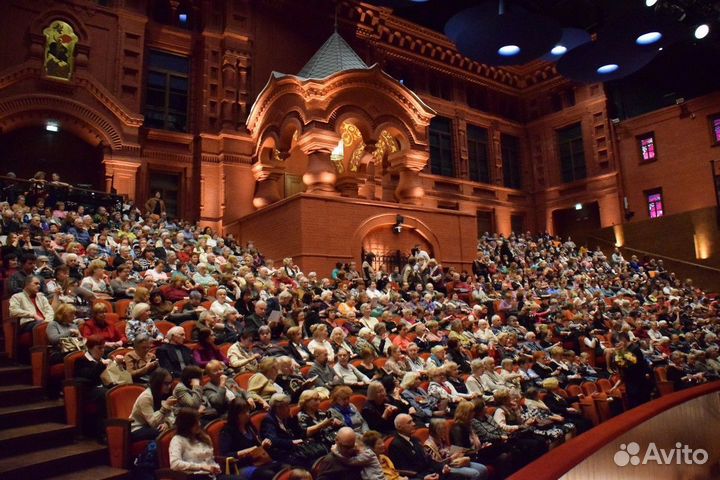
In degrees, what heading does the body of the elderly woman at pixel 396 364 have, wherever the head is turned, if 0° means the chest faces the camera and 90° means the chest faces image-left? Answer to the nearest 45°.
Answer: approximately 315°

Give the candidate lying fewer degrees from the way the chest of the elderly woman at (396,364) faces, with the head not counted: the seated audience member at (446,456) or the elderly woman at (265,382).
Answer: the seated audience member

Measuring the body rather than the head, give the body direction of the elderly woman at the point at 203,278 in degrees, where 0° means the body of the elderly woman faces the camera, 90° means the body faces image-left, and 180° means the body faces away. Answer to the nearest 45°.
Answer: approximately 315°

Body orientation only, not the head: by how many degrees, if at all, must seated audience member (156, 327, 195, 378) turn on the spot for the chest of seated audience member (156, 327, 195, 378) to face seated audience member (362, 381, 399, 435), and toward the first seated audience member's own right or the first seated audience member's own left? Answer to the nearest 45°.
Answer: approximately 45° to the first seated audience member's own left

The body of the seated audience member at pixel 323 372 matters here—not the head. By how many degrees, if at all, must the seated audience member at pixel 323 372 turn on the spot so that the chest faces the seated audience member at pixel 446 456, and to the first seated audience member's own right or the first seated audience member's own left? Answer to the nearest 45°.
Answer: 0° — they already face them

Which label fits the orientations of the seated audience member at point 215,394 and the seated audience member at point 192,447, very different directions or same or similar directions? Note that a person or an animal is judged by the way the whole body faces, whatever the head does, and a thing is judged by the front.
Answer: same or similar directions

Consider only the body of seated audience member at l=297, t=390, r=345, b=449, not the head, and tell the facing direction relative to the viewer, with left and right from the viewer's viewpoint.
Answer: facing the viewer and to the right of the viewer

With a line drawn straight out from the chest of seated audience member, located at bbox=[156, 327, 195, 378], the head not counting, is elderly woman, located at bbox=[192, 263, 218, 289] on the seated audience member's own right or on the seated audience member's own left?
on the seated audience member's own left

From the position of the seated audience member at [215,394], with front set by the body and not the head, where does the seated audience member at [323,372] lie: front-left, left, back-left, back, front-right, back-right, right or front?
left

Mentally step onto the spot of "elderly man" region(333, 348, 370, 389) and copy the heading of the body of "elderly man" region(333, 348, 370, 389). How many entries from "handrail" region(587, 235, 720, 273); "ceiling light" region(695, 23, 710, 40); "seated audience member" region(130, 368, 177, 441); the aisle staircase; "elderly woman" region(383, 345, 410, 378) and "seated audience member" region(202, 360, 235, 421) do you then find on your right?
3

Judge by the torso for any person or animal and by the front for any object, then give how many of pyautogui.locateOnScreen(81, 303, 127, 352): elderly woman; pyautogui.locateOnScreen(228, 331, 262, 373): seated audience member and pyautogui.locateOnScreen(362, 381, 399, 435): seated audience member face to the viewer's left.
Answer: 0

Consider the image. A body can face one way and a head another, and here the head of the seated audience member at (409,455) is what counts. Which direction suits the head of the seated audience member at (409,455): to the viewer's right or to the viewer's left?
to the viewer's right

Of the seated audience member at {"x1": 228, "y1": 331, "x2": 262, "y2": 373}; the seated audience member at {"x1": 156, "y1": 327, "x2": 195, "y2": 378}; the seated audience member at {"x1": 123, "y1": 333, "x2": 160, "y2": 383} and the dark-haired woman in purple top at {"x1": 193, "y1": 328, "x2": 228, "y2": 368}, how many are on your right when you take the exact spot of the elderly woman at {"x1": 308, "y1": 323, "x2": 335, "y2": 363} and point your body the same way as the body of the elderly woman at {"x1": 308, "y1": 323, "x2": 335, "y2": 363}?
4
